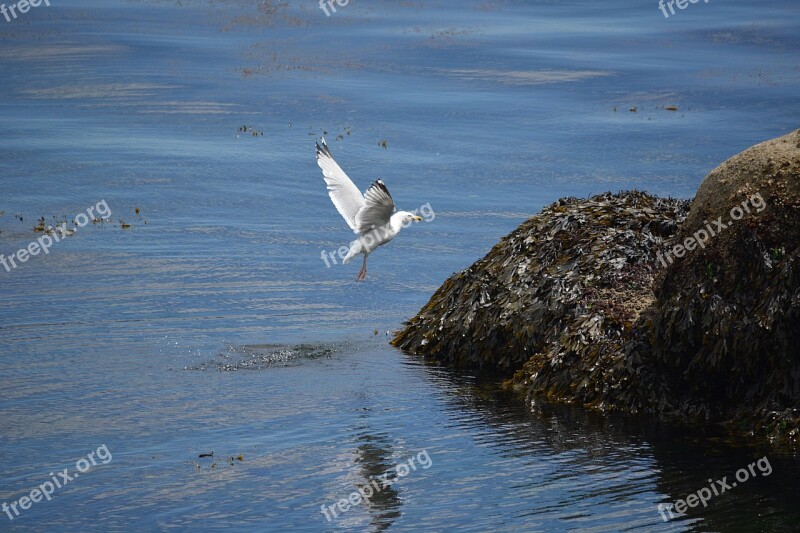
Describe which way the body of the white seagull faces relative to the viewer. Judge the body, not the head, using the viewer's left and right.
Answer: facing to the right of the viewer
